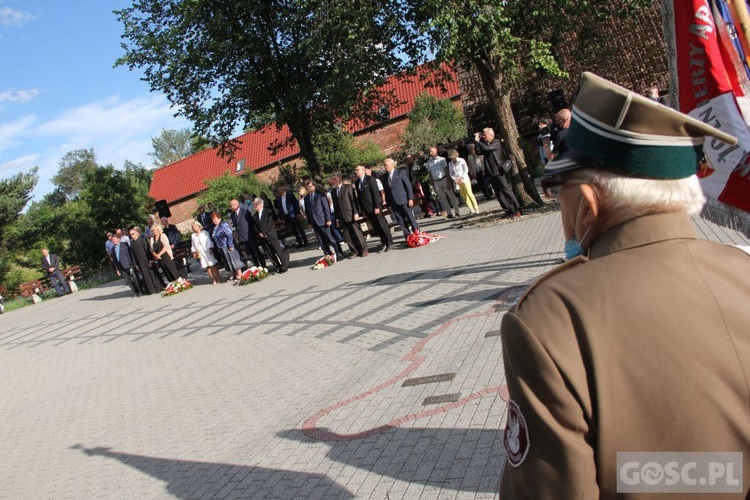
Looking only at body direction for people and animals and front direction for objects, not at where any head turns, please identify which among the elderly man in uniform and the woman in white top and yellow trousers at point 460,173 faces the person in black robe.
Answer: the elderly man in uniform

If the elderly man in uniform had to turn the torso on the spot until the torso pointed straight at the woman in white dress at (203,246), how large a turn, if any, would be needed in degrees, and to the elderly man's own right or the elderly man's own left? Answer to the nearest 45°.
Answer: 0° — they already face them

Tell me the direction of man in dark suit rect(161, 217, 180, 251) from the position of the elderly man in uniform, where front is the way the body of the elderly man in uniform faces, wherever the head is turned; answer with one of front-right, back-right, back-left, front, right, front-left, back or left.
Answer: front

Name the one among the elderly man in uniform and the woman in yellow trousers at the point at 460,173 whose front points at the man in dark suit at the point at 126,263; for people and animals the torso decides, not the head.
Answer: the elderly man in uniform

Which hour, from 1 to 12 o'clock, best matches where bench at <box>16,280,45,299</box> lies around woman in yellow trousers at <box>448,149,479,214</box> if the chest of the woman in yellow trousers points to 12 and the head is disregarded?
The bench is roughly at 4 o'clock from the woman in yellow trousers.

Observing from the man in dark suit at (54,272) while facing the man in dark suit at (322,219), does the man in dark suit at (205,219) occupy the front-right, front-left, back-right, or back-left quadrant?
front-left

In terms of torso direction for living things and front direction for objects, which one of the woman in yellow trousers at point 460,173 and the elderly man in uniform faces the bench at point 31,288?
the elderly man in uniform

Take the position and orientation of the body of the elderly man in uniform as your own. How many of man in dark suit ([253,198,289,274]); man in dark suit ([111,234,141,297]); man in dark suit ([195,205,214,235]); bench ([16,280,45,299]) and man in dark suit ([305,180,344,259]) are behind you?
0

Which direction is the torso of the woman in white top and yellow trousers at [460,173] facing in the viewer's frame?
toward the camera

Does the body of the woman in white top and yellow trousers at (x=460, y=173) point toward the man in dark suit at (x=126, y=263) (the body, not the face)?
no

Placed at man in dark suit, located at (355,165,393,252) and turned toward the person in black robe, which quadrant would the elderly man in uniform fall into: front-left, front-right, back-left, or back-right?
back-left

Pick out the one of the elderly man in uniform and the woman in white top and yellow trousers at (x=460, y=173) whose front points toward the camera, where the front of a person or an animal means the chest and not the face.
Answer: the woman in white top and yellow trousers

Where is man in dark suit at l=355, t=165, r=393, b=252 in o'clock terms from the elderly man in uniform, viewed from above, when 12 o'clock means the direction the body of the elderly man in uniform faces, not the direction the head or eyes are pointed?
The man in dark suit is roughly at 1 o'clock from the elderly man in uniform.

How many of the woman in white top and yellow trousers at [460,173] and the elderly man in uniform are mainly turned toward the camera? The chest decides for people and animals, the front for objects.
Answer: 1

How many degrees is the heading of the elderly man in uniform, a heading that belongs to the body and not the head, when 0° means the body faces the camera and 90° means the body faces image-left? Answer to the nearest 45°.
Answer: approximately 135°

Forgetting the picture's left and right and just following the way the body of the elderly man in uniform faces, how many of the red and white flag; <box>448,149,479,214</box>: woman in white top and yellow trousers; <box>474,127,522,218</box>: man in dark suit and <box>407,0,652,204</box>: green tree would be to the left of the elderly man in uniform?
0

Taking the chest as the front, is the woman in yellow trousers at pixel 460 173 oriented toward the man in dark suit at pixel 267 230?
no

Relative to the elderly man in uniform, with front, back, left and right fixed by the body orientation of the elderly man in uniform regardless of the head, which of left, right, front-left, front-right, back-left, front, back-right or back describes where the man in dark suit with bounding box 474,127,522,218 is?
front-right

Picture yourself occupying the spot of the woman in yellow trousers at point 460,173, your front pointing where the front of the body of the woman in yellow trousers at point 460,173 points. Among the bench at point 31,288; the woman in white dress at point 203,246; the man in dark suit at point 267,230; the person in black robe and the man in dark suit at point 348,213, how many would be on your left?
0

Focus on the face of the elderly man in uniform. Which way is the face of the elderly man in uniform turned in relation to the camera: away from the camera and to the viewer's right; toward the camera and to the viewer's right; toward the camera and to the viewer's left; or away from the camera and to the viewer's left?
away from the camera and to the viewer's left

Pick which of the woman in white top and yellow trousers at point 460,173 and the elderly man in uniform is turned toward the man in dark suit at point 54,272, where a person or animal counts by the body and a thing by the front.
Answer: the elderly man in uniform
